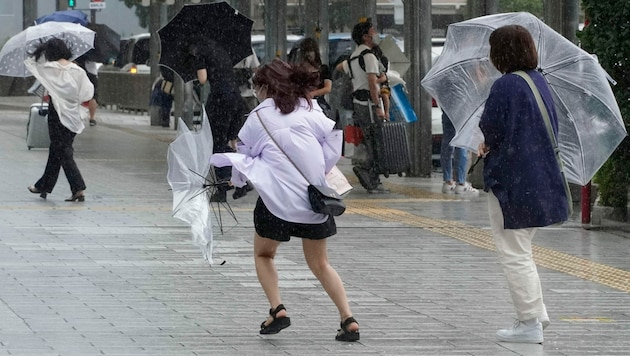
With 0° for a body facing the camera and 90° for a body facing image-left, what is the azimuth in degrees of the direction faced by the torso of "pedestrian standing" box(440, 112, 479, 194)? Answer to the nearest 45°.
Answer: approximately 270°

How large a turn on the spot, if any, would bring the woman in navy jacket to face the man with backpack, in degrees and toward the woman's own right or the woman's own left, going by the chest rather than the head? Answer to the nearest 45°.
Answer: approximately 45° to the woman's own right

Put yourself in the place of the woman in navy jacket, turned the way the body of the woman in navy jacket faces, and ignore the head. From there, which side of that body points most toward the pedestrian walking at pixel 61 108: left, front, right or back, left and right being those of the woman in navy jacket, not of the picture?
front

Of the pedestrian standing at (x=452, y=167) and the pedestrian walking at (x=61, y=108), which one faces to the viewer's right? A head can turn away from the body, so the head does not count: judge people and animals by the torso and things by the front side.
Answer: the pedestrian standing at (x=452, y=167)
